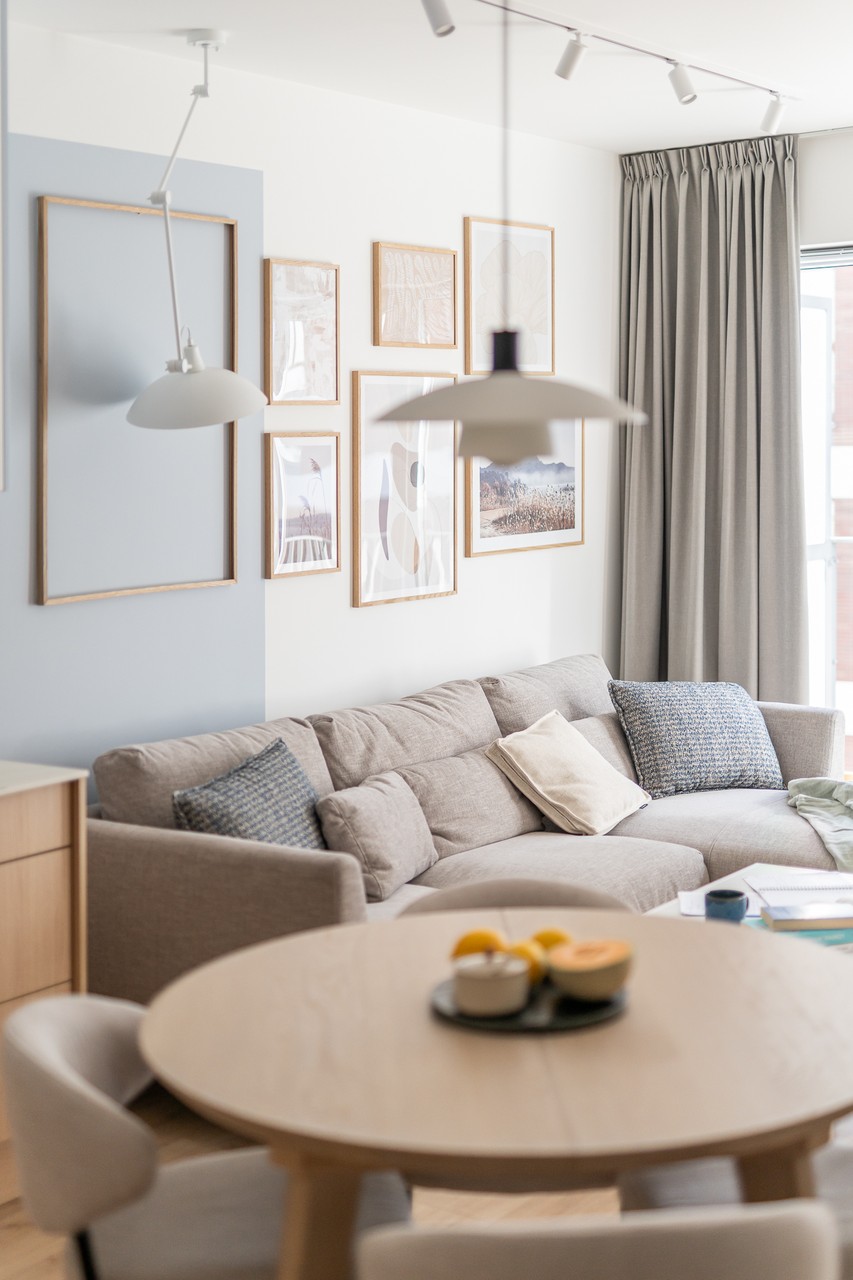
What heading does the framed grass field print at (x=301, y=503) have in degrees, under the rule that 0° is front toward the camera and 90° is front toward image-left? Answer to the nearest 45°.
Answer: approximately 315°

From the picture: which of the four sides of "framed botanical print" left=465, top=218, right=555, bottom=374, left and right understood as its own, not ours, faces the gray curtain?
left

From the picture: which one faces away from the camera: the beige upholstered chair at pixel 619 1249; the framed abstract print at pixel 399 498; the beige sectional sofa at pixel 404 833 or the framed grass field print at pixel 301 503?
the beige upholstered chair

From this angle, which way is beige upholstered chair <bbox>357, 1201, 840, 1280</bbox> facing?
away from the camera

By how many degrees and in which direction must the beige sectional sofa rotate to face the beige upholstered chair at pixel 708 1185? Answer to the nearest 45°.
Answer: approximately 45° to its right

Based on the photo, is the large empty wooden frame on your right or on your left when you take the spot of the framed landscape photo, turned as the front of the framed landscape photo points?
on your right

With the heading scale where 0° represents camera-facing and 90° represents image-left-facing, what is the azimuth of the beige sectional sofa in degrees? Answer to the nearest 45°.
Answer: approximately 315°

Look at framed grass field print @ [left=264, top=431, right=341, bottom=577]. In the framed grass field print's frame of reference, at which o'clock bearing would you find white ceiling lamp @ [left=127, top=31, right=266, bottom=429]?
The white ceiling lamp is roughly at 2 o'clock from the framed grass field print.

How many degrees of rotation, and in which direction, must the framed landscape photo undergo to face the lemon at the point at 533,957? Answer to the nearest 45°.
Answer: approximately 45° to its right

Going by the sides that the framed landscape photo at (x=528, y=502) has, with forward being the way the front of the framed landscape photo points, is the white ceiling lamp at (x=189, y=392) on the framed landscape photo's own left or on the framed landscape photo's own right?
on the framed landscape photo's own right
